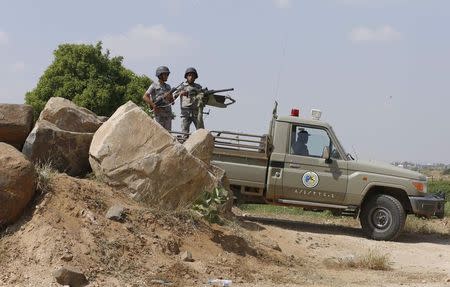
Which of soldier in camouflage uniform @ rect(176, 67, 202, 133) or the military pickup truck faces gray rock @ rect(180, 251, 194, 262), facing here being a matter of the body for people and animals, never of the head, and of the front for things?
the soldier in camouflage uniform

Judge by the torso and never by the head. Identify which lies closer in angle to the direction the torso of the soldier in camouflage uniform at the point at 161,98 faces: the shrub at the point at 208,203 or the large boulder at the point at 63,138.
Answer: the shrub

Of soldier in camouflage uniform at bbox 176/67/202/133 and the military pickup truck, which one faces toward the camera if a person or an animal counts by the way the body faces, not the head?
the soldier in camouflage uniform

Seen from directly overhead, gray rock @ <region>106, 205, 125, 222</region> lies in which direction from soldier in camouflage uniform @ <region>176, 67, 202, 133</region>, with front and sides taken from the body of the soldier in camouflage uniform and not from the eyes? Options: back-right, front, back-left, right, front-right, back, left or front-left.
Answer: front

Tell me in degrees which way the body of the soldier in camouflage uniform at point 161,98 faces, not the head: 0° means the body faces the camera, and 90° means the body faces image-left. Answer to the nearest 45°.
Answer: approximately 315°

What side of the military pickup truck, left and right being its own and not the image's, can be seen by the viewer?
right

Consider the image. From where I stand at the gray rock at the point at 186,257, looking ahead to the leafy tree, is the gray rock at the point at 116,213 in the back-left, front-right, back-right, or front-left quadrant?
front-left

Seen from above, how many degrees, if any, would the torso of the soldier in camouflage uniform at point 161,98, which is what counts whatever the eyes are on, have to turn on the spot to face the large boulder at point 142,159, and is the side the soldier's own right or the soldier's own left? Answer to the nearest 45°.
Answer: approximately 45° to the soldier's own right

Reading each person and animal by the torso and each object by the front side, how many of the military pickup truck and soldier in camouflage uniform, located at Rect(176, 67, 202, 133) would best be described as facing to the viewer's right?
1

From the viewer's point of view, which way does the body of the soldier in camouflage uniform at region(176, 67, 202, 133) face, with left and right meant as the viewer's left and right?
facing the viewer

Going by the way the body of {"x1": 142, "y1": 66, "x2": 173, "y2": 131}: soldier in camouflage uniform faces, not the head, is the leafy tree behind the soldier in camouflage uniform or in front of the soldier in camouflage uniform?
behind

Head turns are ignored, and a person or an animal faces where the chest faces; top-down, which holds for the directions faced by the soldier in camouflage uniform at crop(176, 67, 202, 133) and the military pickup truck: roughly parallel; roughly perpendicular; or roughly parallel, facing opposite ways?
roughly perpendicular

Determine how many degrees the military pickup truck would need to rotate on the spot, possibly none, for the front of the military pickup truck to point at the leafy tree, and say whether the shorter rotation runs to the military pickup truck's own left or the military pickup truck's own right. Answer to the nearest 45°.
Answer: approximately 135° to the military pickup truck's own left

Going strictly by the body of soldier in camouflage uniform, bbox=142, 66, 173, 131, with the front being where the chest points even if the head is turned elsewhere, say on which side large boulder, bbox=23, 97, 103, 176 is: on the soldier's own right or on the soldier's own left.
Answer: on the soldier's own right

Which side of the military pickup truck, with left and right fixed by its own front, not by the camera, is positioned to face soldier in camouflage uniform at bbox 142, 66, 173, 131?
back

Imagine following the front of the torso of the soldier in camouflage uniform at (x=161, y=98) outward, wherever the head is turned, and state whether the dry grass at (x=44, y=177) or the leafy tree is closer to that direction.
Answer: the dry grass

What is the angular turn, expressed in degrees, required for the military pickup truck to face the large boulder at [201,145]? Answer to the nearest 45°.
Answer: approximately 135° to its right

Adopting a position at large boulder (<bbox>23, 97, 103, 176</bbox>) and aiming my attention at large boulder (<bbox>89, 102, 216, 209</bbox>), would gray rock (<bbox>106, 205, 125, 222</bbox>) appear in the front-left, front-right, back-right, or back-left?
front-right

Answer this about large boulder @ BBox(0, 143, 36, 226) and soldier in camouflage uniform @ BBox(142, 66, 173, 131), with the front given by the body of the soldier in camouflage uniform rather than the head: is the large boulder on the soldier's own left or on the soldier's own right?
on the soldier's own right

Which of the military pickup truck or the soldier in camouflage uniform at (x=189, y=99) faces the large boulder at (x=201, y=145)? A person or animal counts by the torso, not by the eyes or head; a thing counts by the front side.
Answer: the soldier in camouflage uniform

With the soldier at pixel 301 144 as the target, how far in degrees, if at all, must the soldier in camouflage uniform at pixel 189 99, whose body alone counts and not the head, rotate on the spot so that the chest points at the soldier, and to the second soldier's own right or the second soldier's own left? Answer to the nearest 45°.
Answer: approximately 90° to the second soldier's own left
